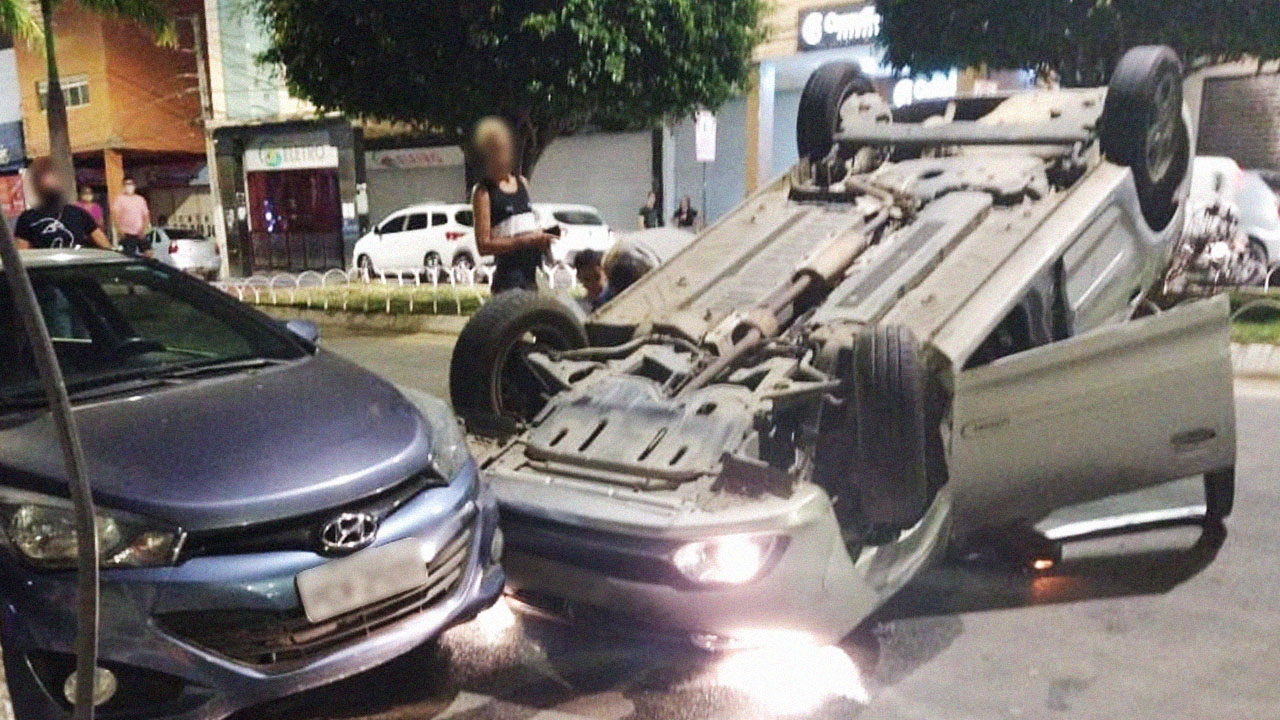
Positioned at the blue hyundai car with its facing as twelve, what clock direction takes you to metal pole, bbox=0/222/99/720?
The metal pole is roughly at 2 o'clock from the blue hyundai car.

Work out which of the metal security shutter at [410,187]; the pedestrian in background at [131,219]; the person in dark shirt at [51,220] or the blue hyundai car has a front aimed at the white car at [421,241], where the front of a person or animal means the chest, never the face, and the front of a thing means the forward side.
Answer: the metal security shutter

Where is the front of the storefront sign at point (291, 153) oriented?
toward the camera

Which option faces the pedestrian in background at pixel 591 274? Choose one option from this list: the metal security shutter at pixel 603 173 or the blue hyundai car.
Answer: the metal security shutter

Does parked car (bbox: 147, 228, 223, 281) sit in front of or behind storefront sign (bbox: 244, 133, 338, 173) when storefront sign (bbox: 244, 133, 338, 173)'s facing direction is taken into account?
in front

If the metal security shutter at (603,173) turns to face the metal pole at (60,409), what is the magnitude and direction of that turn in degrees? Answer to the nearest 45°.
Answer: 0° — it already faces it

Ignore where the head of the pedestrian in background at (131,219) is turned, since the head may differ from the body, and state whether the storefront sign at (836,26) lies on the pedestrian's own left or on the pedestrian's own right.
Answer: on the pedestrian's own left

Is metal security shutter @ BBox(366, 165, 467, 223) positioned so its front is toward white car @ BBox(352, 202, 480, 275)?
yes

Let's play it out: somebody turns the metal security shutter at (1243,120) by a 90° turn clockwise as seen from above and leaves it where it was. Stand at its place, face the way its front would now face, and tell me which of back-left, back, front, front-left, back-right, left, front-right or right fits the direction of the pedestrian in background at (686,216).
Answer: front

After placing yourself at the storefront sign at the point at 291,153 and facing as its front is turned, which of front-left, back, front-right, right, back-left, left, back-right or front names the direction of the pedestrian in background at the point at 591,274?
front

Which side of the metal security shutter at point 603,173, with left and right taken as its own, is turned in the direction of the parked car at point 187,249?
right

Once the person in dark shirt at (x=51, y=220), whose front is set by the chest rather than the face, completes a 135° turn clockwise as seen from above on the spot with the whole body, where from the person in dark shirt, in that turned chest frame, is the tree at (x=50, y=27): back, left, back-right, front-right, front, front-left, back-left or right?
front-right

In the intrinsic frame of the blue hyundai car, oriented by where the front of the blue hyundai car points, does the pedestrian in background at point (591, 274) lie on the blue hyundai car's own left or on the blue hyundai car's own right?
on the blue hyundai car's own left

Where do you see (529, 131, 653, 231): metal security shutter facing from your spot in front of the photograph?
facing the viewer

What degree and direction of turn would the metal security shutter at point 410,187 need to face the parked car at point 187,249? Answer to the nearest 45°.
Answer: approximately 45° to its right

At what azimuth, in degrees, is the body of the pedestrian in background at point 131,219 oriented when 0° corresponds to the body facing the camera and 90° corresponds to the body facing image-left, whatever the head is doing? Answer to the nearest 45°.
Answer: approximately 0°
